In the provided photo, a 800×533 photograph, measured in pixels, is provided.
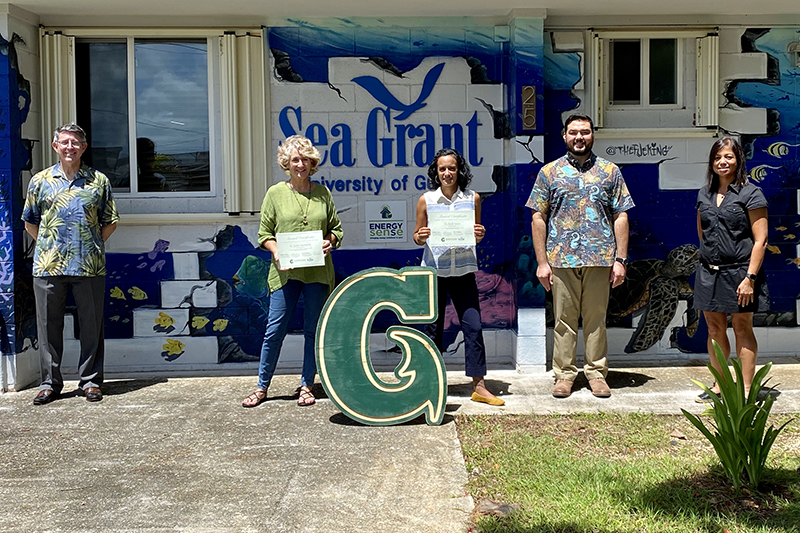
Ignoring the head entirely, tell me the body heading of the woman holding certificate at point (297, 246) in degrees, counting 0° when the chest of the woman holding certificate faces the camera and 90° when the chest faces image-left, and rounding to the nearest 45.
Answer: approximately 0°

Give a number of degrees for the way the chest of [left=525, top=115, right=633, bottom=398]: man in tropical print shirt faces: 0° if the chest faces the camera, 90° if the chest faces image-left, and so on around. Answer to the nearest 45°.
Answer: approximately 0°

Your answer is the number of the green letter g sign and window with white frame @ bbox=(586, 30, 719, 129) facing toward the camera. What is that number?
2

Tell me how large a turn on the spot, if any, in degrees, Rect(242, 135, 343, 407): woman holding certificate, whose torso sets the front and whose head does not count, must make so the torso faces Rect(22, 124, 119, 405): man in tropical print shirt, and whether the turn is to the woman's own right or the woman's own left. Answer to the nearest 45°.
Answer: approximately 90° to the woman's own right

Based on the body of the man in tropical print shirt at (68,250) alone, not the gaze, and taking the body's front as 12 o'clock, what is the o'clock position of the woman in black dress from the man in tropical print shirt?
The woman in black dress is roughly at 10 o'clock from the man in tropical print shirt.

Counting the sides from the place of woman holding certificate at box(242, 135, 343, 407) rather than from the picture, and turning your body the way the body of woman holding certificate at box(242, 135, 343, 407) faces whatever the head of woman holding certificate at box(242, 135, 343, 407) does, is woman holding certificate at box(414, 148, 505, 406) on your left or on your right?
on your left

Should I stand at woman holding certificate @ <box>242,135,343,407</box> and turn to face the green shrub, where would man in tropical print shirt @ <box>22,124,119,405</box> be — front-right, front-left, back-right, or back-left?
back-right

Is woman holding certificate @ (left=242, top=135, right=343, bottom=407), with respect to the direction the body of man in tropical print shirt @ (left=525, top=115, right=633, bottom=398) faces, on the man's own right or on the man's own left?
on the man's own right

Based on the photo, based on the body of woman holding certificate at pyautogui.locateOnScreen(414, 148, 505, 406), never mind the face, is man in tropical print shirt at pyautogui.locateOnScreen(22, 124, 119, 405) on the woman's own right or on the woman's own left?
on the woman's own right

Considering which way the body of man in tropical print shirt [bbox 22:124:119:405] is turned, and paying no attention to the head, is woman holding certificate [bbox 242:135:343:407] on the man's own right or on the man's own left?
on the man's own left
